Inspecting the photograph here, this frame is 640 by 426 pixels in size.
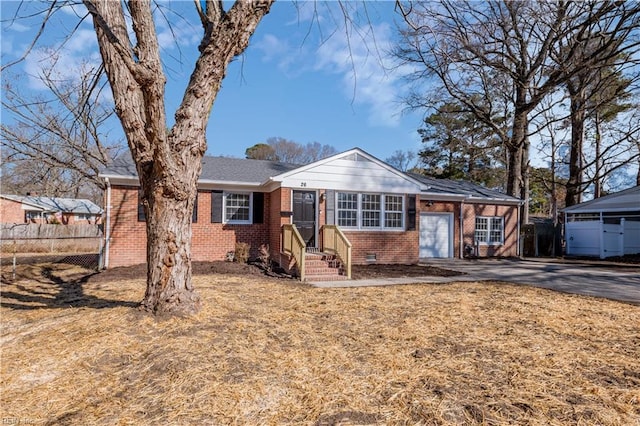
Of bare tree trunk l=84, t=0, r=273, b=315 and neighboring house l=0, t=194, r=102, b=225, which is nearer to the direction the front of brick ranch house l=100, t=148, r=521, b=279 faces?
the bare tree trunk

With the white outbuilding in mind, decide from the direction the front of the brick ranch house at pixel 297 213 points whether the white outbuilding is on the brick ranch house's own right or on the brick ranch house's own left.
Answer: on the brick ranch house's own left

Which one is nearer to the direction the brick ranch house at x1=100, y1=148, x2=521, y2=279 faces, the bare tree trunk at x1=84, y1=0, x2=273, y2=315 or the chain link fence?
the bare tree trunk

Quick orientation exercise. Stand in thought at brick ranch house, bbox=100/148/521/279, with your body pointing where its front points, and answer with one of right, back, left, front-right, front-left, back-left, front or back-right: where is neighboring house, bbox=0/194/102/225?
back-right

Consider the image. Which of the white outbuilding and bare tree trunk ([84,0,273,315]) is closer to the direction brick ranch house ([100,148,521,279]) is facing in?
the bare tree trunk

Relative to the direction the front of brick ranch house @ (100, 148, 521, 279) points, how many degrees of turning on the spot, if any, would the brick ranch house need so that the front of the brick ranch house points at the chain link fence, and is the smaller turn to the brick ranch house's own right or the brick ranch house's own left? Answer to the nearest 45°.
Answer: approximately 135° to the brick ranch house's own right

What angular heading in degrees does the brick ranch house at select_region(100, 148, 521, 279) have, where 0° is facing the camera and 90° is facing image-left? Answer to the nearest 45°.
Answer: approximately 0°

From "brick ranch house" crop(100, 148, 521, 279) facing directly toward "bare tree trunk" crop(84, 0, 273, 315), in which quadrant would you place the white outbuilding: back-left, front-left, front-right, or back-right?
back-left
